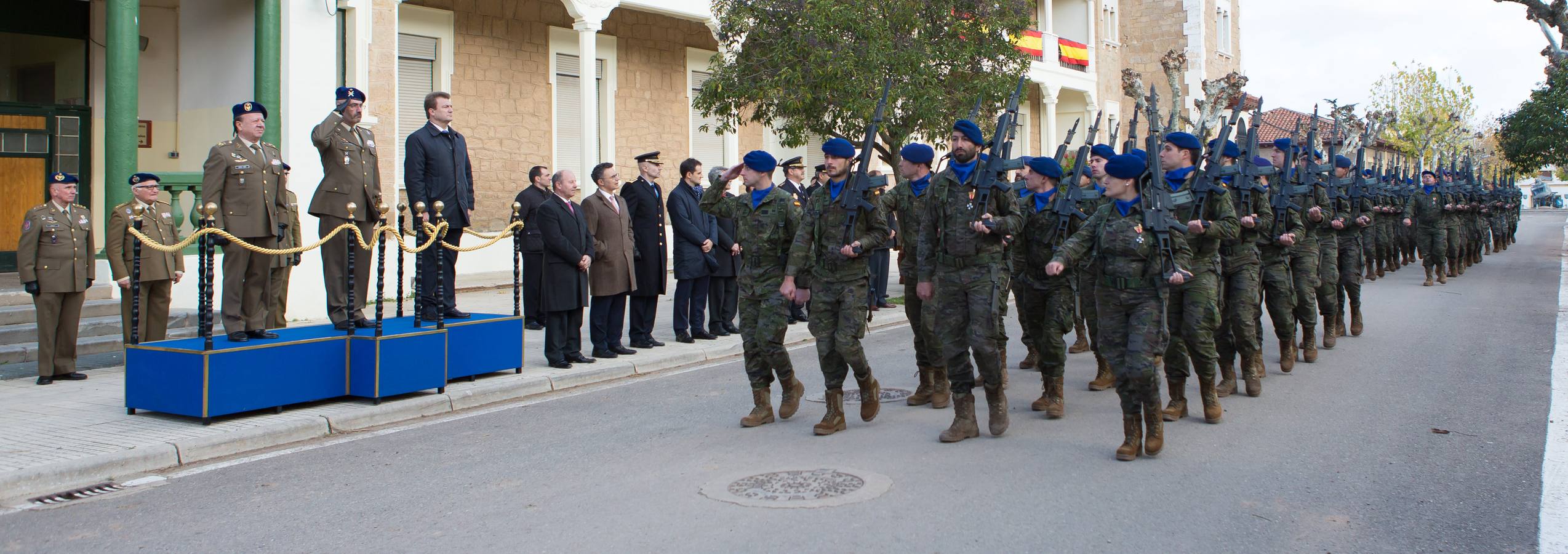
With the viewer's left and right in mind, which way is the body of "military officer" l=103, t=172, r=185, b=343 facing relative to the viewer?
facing the viewer and to the right of the viewer

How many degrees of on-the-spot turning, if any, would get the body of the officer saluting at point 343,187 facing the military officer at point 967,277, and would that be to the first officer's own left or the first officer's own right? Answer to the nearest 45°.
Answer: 0° — they already face them

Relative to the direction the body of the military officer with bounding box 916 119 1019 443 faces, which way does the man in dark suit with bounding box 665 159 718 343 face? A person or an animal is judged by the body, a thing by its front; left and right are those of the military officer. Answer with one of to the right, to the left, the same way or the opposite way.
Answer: to the left

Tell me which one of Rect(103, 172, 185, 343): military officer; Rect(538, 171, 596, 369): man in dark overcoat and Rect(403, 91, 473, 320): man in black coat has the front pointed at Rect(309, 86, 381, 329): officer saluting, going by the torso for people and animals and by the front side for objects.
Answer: the military officer

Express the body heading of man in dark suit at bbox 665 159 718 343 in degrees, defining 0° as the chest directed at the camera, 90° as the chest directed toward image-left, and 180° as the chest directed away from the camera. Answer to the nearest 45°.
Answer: approximately 315°

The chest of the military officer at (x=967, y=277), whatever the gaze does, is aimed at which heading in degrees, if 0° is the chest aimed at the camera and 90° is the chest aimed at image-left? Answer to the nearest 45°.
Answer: approximately 45°

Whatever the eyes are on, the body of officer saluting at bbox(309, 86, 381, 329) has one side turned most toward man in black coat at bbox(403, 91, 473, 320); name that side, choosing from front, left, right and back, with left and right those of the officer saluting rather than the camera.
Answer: left

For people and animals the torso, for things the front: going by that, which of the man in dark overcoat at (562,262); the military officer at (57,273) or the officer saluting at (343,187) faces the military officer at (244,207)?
the military officer at (57,273)

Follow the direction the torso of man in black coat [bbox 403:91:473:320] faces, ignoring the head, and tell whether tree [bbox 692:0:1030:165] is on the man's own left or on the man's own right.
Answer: on the man's own left

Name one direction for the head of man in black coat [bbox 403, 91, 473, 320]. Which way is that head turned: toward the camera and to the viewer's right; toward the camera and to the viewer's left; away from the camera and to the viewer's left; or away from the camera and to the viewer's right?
toward the camera and to the viewer's right

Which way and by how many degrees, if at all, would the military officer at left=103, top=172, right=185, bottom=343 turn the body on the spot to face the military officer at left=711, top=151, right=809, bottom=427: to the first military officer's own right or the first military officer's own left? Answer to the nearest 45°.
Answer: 0° — they already face them

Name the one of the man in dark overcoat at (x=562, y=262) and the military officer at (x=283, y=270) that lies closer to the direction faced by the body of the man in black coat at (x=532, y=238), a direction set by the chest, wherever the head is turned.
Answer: the man in dark overcoat

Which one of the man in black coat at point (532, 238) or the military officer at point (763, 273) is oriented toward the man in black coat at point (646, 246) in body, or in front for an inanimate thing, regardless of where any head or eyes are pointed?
the man in black coat at point (532, 238)
